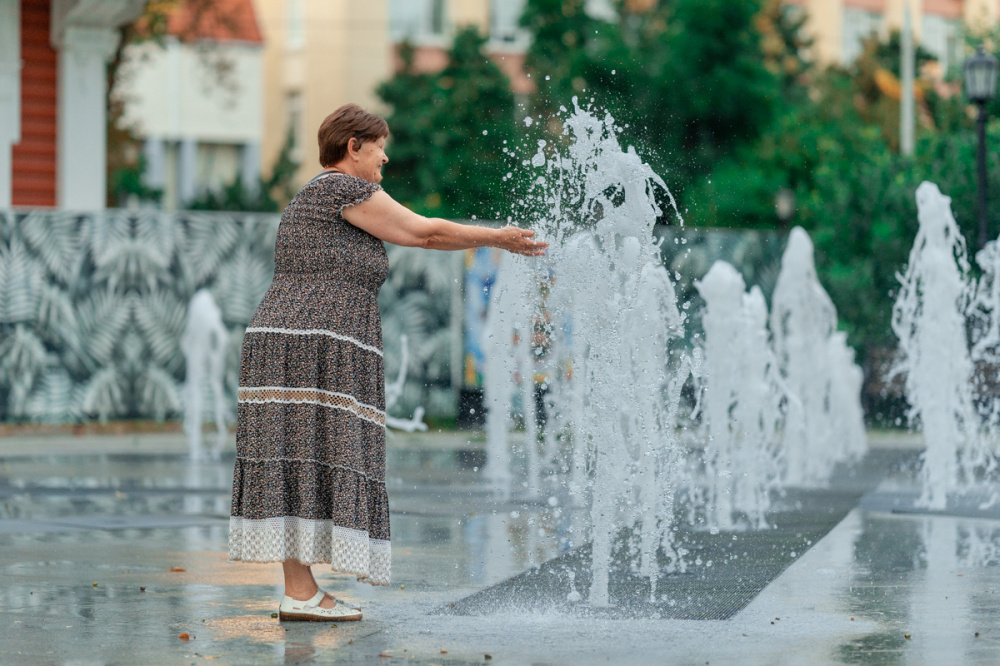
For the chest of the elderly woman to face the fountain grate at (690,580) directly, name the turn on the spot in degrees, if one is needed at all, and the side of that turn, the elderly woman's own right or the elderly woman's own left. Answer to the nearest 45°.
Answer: approximately 45° to the elderly woman's own left

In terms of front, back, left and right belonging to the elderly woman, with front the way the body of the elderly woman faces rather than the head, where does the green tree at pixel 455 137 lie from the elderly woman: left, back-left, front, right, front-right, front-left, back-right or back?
left

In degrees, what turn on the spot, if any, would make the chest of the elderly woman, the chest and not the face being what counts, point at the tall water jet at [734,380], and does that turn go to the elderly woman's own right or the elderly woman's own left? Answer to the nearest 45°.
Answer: approximately 45° to the elderly woman's own left

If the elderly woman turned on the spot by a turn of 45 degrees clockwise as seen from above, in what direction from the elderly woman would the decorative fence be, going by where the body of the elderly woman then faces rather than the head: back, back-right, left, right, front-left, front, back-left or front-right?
back-left

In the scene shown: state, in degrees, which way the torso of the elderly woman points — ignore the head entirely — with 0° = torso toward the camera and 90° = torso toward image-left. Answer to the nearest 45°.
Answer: approximately 270°

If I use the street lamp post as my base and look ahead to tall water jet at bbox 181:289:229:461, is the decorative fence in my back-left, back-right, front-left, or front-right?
front-right

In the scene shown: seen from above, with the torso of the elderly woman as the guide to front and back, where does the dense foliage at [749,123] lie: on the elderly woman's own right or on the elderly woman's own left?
on the elderly woman's own left

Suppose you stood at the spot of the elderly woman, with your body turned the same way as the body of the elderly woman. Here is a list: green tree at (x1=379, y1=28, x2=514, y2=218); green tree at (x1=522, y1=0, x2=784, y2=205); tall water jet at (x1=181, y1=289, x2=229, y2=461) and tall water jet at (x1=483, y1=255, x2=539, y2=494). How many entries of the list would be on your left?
4

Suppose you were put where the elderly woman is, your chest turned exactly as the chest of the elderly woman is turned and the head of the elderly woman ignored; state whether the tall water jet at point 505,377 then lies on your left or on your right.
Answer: on your left

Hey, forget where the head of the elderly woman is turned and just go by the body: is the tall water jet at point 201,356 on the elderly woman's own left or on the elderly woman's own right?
on the elderly woman's own left

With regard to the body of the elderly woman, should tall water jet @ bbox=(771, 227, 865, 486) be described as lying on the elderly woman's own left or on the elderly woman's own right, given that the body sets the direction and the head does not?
on the elderly woman's own left

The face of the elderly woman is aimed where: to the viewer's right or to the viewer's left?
to the viewer's right

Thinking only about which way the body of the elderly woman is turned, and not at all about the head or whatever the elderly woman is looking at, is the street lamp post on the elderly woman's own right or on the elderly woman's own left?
on the elderly woman's own left
